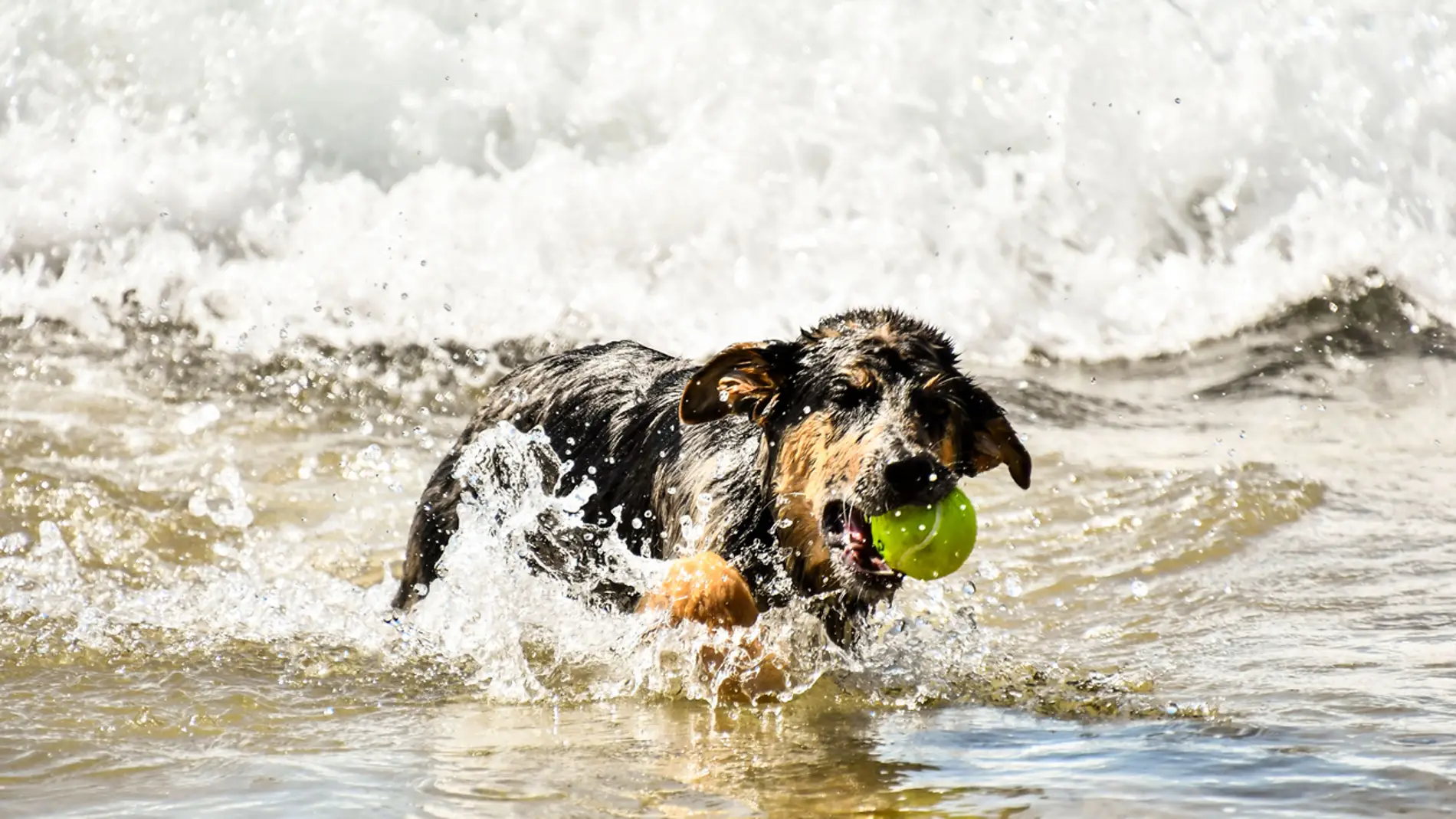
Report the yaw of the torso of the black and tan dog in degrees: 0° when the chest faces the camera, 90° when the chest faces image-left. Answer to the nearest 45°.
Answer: approximately 315°
